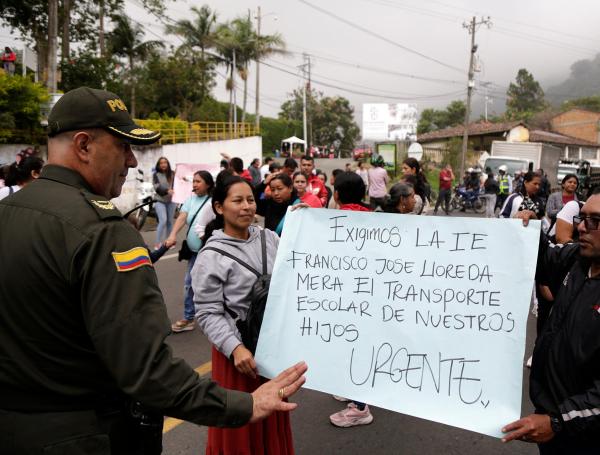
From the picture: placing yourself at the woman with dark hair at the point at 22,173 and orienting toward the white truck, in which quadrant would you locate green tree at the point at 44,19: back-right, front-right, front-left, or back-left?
front-left

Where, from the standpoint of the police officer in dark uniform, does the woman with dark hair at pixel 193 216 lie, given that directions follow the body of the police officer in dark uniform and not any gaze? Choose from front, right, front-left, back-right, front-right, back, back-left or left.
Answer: front-left

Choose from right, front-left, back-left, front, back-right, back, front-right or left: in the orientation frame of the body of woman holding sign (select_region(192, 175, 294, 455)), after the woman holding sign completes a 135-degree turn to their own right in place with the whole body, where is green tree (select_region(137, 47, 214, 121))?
right

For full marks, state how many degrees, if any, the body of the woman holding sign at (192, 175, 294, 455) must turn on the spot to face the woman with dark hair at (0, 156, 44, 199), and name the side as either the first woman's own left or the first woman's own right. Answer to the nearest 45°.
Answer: approximately 180°

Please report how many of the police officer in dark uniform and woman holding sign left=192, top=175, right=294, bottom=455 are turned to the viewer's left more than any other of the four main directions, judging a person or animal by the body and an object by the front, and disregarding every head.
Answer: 0

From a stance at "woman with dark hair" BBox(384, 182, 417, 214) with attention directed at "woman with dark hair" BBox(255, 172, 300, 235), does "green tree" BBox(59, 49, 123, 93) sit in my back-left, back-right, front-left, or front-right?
front-right

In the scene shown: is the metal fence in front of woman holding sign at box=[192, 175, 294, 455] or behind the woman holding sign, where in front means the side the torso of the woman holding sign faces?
behind

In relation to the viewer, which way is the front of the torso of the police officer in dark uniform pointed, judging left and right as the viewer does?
facing away from the viewer and to the right of the viewer

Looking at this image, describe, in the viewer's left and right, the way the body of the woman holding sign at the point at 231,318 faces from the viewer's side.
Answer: facing the viewer and to the right of the viewer

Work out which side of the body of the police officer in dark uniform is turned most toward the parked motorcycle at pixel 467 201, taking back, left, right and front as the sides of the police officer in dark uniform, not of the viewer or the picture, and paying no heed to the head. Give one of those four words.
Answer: front

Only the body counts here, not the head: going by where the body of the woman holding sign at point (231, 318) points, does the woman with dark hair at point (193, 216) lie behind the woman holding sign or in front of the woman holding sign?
behind

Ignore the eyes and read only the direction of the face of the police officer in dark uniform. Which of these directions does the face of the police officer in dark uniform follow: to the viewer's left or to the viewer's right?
to the viewer's right

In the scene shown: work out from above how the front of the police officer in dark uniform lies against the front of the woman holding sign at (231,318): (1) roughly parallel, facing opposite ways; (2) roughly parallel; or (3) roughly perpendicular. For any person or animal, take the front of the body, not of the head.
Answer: roughly perpendicular

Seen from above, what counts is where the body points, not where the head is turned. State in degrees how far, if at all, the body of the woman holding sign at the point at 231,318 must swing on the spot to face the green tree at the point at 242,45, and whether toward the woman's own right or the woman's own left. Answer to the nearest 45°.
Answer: approximately 135° to the woman's own left
